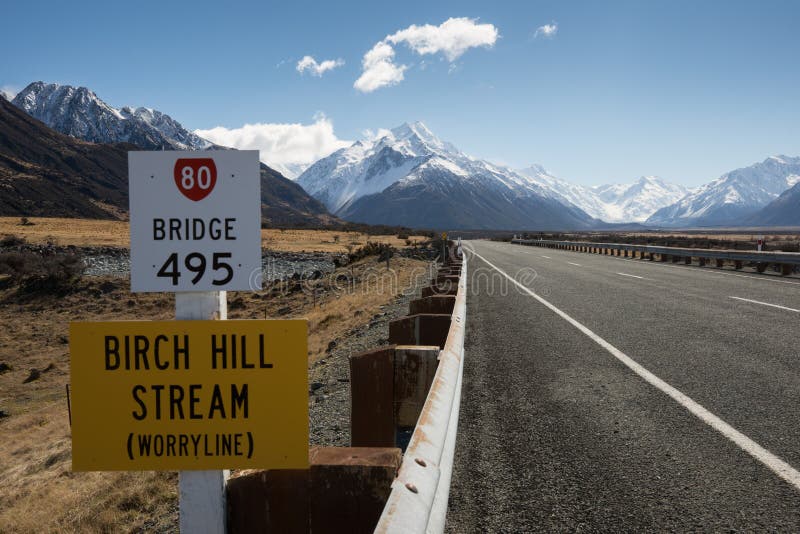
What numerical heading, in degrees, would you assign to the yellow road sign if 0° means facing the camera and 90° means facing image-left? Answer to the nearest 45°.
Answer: approximately 0°

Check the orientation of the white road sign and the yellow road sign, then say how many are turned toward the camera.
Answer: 2

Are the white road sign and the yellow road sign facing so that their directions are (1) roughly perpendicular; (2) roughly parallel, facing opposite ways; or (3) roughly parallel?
roughly parallel

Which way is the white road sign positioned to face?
toward the camera

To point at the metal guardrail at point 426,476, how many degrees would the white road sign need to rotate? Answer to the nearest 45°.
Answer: approximately 45° to its left

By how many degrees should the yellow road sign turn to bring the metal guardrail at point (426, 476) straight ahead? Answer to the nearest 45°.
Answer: approximately 45° to its left
